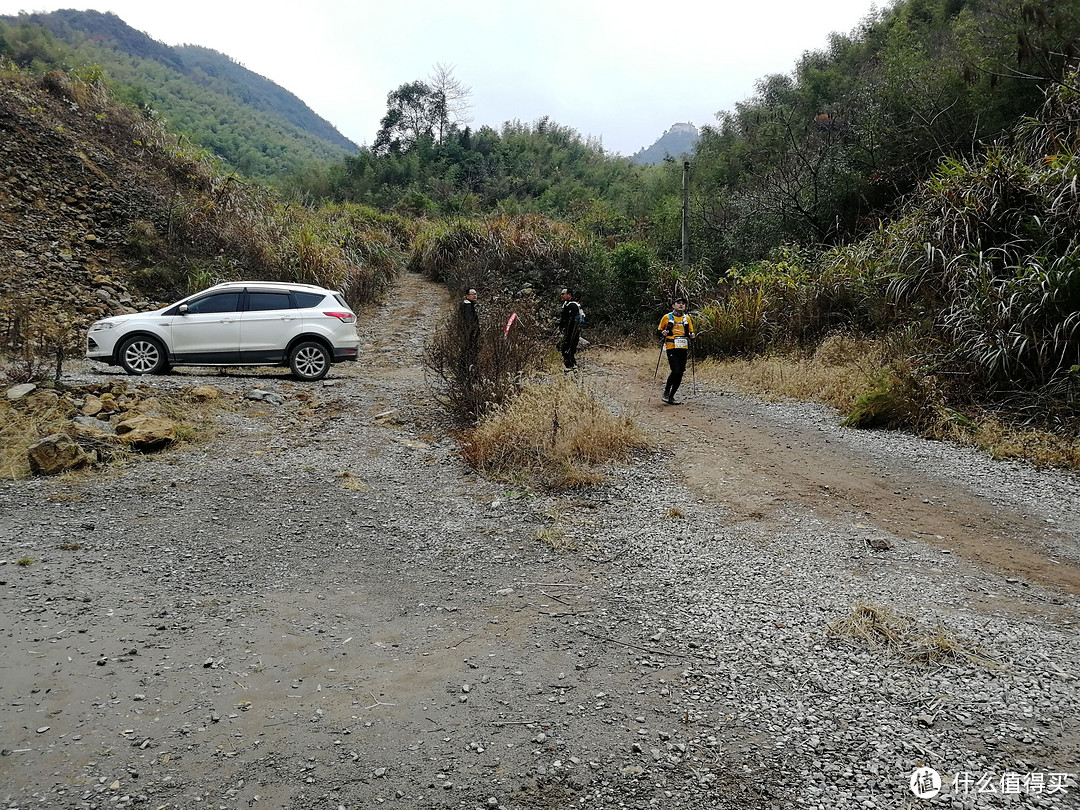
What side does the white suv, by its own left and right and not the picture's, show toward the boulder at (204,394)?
left

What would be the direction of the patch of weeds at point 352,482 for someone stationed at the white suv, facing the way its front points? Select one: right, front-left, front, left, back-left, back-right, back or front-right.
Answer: left

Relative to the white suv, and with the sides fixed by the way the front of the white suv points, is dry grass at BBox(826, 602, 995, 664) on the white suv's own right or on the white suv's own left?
on the white suv's own left

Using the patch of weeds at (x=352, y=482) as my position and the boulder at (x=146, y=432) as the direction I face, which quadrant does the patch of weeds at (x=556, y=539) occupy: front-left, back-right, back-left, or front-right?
back-left

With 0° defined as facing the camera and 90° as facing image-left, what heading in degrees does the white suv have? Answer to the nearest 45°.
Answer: approximately 90°

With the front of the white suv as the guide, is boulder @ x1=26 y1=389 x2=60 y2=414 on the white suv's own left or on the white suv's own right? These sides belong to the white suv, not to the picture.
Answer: on the white suv's own left

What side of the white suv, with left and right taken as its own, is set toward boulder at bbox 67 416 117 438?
left

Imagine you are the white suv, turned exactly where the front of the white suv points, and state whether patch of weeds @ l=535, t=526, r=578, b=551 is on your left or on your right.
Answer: on your left

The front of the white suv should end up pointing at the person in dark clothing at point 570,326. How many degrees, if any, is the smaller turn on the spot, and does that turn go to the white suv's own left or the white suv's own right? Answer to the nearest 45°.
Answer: approximately 180°

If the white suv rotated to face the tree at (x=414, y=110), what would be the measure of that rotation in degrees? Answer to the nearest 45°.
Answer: approximately 90° to its right
